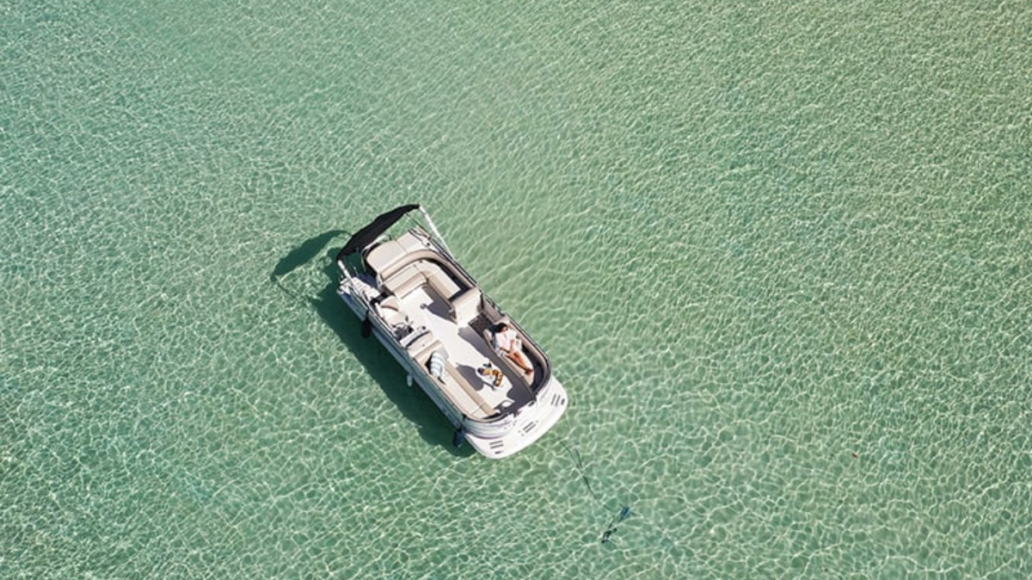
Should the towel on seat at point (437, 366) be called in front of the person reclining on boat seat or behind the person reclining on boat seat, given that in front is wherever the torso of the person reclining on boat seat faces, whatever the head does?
behind

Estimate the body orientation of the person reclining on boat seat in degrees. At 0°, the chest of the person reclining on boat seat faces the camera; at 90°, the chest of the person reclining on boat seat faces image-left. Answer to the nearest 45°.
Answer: approximately 315°
